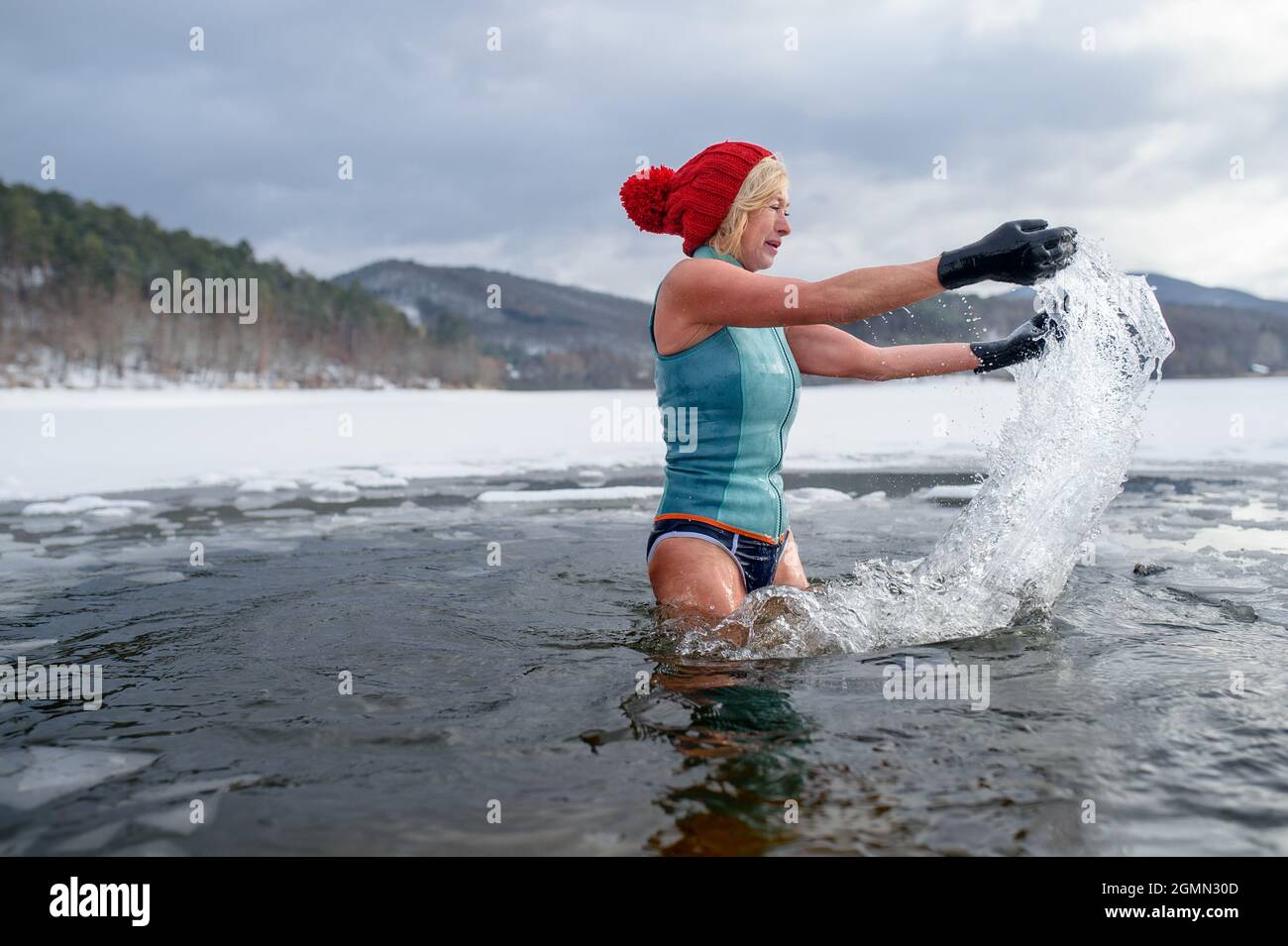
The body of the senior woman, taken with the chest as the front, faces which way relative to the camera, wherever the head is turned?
to the viewer's right

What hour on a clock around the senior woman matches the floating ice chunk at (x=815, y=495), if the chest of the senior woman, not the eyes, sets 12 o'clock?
The floating ice chunk is roughly at 9 o'clock from the senior woman.

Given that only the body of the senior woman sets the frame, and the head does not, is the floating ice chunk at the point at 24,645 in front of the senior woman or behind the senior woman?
behind

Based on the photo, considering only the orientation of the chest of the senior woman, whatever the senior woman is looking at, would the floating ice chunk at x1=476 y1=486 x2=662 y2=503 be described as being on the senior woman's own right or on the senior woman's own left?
on the senior woman's own left

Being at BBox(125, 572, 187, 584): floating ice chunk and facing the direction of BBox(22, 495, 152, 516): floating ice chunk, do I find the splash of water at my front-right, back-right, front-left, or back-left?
back-right

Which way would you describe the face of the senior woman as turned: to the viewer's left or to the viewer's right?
to the viewer's right

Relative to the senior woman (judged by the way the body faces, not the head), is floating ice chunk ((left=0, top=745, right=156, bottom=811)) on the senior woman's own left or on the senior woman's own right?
on the senior woman's own right

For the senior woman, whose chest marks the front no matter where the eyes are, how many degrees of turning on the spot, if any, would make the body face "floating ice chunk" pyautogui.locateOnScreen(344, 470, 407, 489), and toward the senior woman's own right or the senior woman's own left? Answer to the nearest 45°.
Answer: approximately 135° to the senior woman's own left
